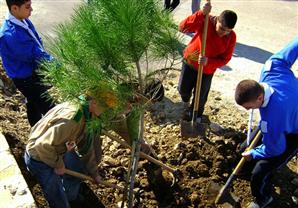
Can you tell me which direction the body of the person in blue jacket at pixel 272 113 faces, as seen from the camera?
to the viewer's left

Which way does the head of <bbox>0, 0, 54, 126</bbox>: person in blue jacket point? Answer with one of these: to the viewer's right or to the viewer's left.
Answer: to the viewer's right

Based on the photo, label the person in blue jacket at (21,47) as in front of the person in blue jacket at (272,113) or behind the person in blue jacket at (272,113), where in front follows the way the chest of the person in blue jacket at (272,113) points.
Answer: in front
